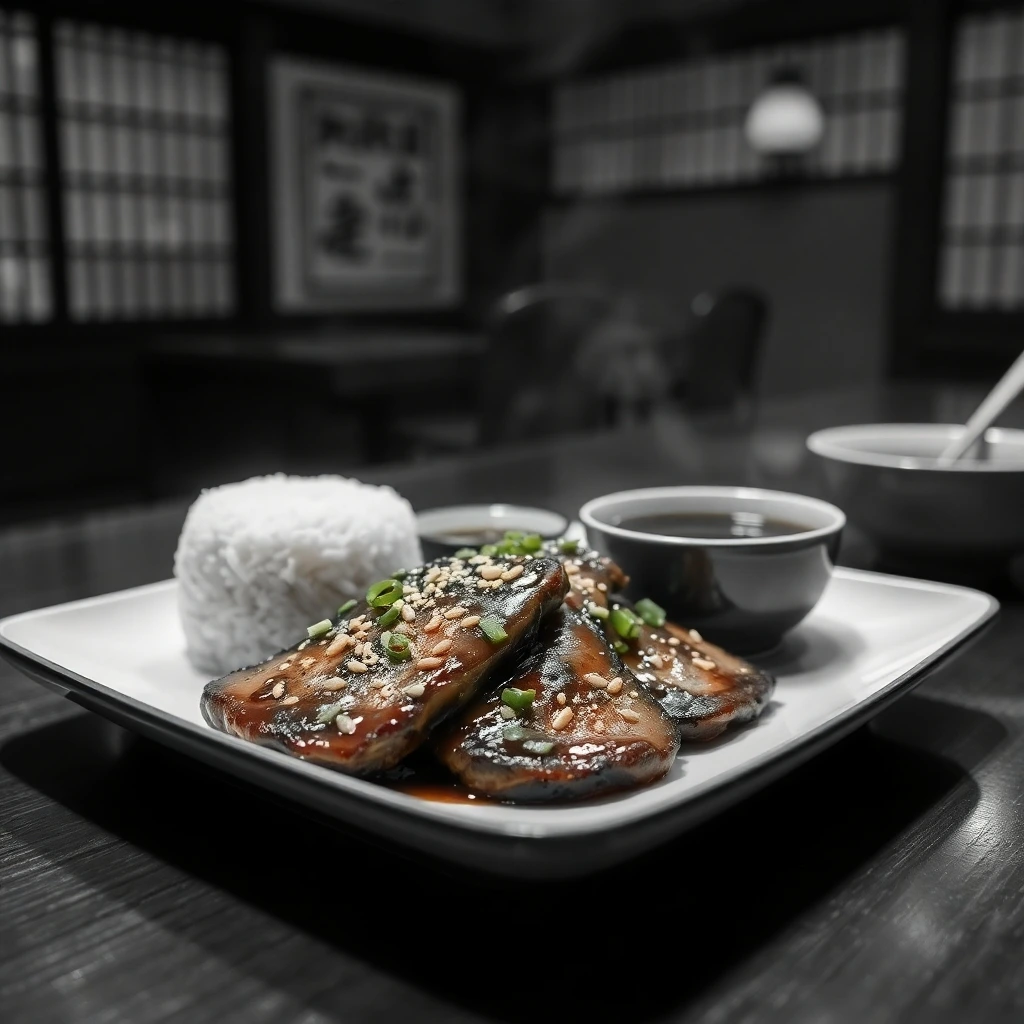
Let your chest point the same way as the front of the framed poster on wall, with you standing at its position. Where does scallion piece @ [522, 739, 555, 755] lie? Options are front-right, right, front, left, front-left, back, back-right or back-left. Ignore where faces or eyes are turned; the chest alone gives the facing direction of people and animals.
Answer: front-right

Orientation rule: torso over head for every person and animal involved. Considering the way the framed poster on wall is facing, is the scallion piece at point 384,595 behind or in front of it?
in front

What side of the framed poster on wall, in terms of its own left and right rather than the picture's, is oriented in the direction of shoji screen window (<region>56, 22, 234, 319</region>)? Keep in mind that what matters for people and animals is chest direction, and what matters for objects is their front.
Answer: right

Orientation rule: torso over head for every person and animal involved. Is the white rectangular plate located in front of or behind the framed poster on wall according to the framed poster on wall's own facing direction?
in front

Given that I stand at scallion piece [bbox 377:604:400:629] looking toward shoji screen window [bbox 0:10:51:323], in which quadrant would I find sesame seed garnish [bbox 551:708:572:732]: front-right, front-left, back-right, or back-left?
back-right

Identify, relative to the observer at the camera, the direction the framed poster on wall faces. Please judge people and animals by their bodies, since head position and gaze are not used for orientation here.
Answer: facing the viewer and to the right of the viewer

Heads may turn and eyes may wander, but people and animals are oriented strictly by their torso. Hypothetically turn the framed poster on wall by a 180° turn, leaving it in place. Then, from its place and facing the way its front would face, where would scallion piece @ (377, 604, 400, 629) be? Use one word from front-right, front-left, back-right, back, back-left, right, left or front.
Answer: back-left

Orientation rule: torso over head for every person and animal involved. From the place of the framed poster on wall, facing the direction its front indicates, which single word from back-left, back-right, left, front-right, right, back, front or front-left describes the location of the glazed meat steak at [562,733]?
front-right

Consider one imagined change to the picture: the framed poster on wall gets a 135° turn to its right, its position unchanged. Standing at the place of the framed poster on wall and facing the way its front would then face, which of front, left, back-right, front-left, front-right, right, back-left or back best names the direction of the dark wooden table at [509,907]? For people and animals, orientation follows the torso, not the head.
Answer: left

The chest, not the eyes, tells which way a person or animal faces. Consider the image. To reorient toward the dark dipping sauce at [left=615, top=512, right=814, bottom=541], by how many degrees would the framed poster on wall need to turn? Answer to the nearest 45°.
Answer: approximately 45° to its right

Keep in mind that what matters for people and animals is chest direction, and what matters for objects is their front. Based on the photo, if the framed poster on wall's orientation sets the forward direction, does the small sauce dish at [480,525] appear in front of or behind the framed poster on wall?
in front
